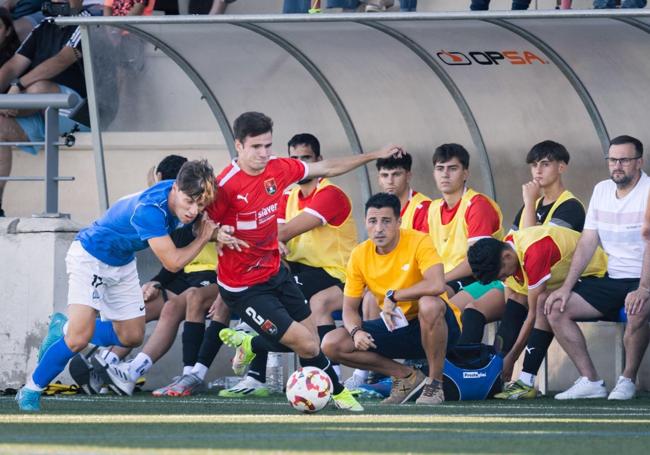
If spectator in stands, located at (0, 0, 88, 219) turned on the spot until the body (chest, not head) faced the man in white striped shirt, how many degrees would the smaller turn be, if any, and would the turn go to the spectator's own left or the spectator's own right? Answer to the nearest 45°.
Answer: approximately 90° to the spectator's own left

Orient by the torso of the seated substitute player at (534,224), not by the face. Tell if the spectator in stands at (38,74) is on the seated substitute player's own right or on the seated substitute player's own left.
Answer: on the seated substitute player's own right

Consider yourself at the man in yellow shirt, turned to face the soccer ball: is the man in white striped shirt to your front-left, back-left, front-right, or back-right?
back-left

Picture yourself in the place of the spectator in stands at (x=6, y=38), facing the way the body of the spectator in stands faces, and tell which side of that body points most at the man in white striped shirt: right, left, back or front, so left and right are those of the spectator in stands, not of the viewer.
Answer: left

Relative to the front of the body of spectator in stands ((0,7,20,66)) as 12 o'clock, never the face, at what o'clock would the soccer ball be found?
The soccer ball is roughly at 10 o'clock from the spectator in stands.
